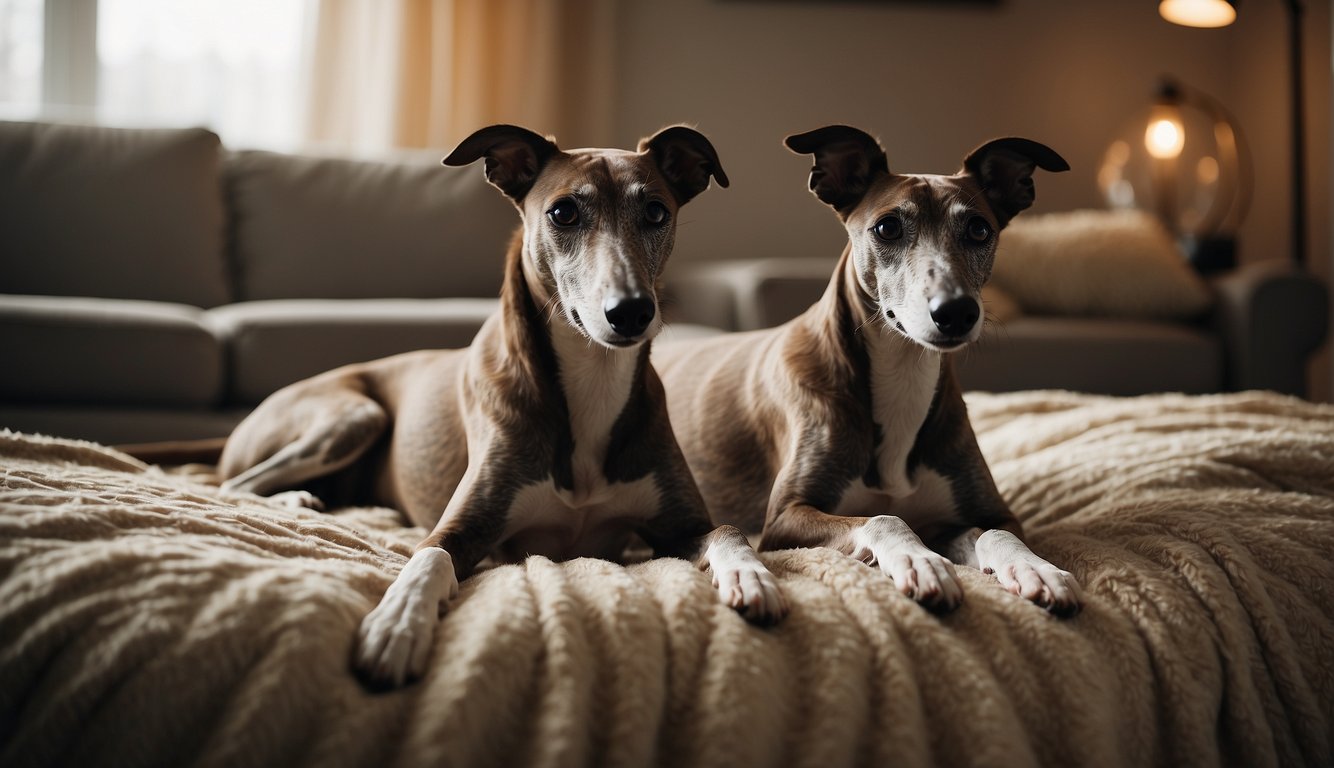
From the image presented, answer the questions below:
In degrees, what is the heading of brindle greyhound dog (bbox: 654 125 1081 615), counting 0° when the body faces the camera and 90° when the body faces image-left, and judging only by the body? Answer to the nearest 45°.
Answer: approximately 315°

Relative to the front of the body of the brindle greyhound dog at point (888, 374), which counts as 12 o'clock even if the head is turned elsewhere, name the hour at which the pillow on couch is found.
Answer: The pillow on couch is roughly at 8 o'clock from the brindle greyhound dog.

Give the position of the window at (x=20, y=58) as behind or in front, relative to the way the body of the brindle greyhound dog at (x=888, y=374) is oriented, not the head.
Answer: behind

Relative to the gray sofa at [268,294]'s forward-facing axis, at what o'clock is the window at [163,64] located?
The window is roughly at 5 o'clock from the gray sofa.
